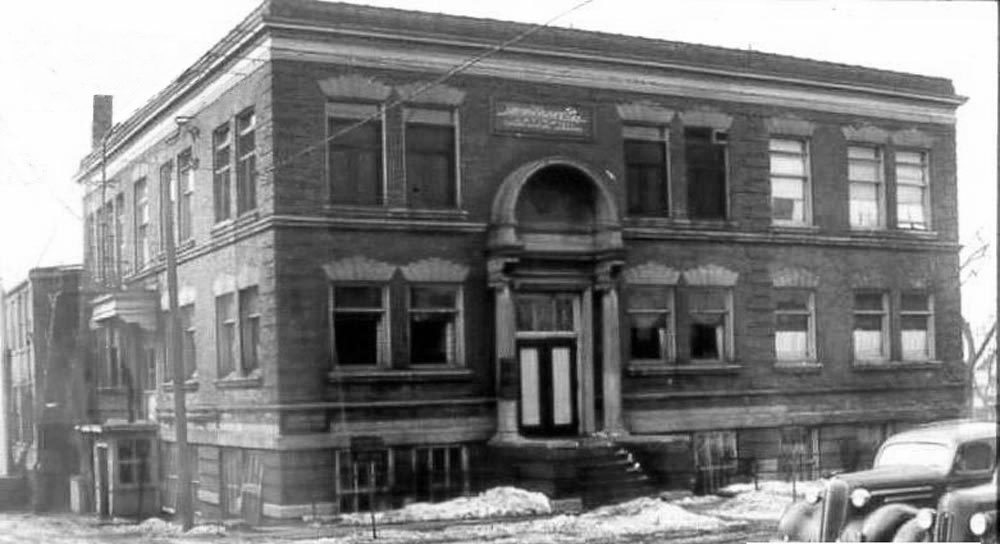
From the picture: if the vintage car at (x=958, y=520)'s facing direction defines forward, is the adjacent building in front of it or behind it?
in front

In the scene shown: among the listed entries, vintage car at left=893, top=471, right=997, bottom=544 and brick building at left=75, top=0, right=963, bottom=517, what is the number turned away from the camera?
0

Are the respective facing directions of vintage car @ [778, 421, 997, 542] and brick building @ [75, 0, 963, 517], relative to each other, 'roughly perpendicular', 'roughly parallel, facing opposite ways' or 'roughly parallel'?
roughly perpendicular

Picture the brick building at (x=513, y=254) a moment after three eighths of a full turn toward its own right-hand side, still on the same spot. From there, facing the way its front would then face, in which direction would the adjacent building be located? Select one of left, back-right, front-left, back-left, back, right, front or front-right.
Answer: front

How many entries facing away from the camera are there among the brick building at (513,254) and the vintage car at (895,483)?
0

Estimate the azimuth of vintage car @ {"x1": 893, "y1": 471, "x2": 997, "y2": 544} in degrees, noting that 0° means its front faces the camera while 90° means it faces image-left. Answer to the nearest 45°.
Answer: approximately 45°

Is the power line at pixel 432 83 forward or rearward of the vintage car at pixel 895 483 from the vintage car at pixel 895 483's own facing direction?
forward
